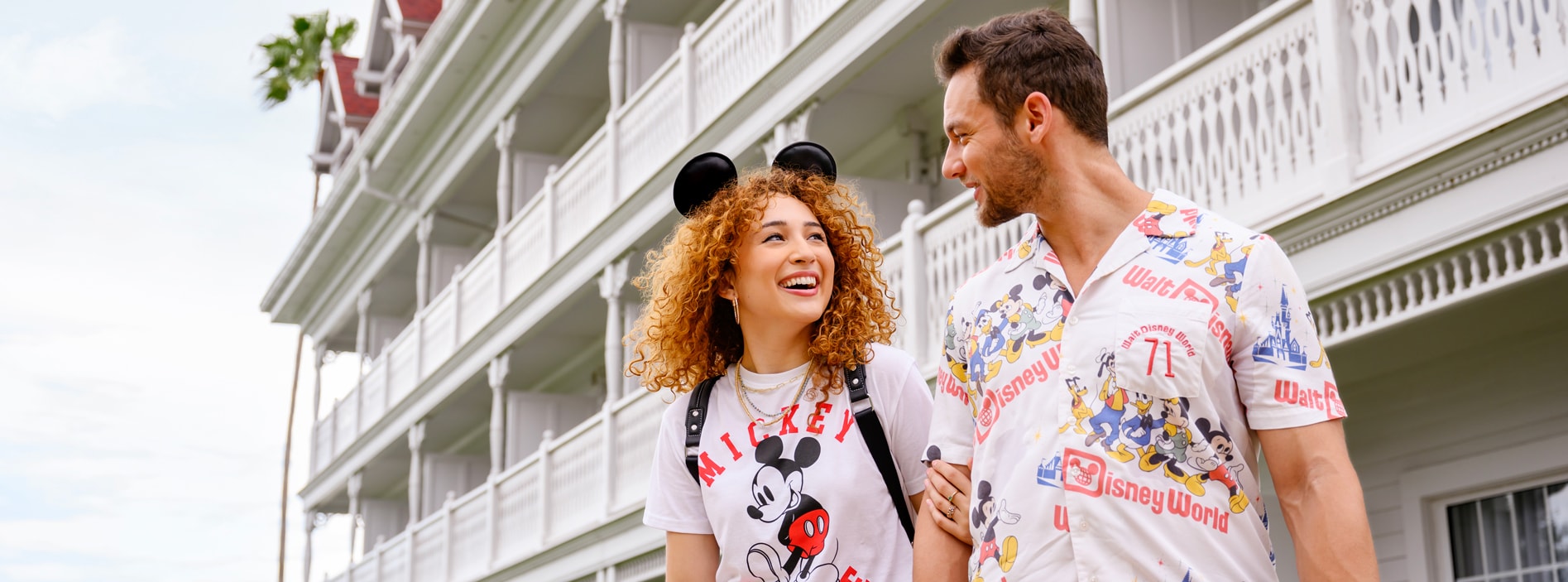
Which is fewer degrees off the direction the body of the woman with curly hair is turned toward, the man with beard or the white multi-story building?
the man with beard

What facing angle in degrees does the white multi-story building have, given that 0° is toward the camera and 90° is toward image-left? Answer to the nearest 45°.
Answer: approximately 45°

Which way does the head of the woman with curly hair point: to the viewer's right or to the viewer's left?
to the viewer's right

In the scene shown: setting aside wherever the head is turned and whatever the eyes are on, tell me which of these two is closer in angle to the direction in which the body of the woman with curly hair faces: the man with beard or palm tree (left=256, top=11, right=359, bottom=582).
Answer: the man with beard

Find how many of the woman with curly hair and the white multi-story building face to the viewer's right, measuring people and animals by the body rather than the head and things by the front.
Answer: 0

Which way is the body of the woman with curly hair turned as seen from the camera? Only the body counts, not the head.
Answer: toward the camera

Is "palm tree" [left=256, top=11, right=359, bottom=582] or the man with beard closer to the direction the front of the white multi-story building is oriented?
the man with beard

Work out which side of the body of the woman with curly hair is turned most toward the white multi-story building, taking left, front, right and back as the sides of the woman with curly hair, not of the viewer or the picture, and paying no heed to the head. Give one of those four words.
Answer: back

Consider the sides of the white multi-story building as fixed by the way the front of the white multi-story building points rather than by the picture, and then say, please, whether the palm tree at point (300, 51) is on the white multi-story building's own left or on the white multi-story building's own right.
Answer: on the white multi-story building's own right

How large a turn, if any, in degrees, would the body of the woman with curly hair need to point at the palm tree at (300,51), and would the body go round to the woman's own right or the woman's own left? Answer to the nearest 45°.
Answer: approximately 180°
